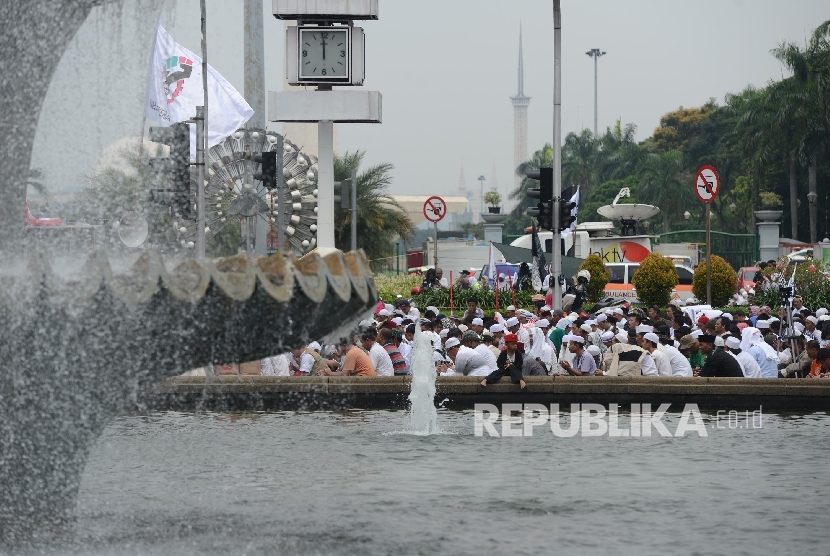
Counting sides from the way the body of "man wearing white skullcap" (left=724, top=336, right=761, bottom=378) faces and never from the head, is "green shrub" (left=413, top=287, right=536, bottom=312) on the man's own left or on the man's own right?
on the man's own right

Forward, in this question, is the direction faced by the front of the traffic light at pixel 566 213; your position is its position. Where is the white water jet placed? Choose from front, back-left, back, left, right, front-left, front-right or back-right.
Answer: right

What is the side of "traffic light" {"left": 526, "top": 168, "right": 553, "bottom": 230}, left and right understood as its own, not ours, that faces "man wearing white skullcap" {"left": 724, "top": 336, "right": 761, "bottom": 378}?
left

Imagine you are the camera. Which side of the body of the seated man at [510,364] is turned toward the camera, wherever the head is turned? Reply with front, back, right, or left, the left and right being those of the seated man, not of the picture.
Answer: front
